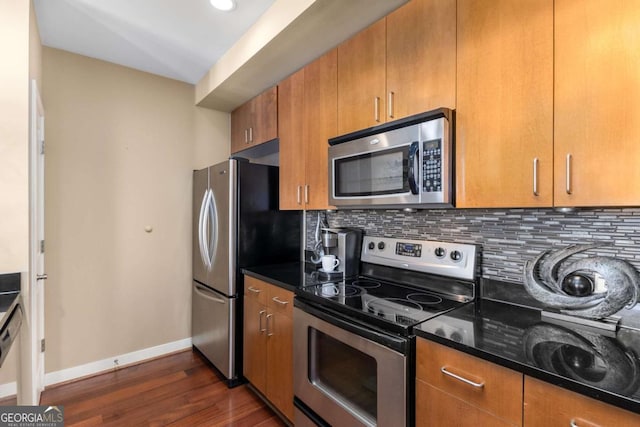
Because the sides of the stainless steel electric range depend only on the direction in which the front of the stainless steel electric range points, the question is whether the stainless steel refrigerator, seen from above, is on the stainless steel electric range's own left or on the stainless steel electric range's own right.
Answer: on the stainless steel electric range's own right

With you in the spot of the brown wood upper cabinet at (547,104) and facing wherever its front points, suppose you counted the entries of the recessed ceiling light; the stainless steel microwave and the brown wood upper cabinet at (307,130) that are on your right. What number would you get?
3

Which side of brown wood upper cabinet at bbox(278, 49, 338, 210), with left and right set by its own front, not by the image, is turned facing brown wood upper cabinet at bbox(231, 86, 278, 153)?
right

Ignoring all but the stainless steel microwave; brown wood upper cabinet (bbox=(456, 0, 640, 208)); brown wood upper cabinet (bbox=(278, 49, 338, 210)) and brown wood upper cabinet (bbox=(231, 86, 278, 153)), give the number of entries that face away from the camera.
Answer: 0

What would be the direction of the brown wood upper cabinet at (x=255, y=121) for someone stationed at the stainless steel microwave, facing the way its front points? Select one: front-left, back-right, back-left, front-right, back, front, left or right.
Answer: right

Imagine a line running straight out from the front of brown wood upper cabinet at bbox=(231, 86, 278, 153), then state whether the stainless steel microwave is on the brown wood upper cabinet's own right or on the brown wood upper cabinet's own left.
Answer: on the brown wood upper cabinet's own left

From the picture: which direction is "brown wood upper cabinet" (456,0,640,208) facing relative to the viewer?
toward the camera

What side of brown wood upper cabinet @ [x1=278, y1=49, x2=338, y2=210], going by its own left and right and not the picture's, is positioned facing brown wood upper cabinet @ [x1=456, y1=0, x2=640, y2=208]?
left

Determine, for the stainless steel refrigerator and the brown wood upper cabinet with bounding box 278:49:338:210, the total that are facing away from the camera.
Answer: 0

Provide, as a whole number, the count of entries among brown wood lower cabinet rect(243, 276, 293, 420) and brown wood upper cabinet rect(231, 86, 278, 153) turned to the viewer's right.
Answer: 0

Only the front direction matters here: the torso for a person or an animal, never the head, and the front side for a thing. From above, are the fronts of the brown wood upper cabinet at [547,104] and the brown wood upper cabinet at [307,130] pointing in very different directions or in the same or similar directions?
same or similar directions

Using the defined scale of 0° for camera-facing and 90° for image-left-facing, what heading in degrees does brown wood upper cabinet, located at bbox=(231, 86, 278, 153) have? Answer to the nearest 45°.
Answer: approximately 45°

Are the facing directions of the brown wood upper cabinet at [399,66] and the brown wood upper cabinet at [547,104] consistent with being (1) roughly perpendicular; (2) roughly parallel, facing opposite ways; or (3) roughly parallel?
roughly parallel

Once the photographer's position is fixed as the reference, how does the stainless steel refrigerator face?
facing the viewer and to the left of the viewer

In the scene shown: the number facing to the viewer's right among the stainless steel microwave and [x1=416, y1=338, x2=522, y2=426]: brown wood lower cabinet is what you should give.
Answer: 0
